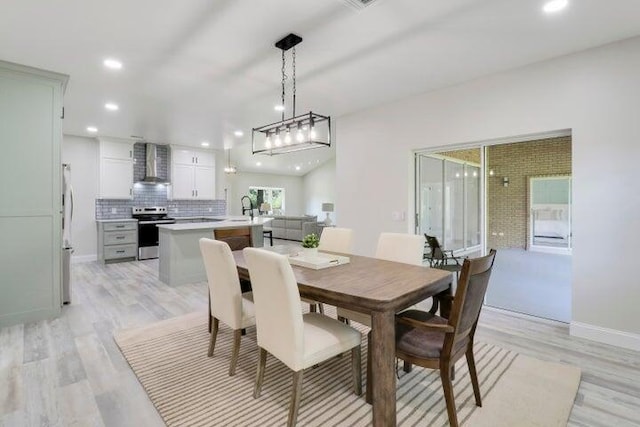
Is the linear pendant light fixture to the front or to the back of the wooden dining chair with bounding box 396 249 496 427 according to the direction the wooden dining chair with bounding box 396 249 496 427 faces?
to the front

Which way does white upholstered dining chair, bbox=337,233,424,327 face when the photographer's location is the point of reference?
facing the viewer and to the left of the viewer

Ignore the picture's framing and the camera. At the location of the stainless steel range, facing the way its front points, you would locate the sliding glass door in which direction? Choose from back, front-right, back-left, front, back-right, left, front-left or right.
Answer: front-left

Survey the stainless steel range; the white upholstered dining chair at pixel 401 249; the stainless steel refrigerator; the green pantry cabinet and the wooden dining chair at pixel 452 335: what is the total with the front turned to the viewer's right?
2

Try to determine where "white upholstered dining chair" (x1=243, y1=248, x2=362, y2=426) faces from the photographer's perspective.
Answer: facing away from the viewer and to the right of the viewer

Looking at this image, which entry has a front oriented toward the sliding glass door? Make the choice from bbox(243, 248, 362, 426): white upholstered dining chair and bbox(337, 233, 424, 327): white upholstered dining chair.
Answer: bbox(243, 248, 362, 426): white upholstered dining chair

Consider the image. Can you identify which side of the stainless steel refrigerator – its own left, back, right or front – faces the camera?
right

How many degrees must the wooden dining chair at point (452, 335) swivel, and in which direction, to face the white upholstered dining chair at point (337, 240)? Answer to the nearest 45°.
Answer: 0° — it already faces it

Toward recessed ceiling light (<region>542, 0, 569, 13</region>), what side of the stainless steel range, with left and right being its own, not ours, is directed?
front

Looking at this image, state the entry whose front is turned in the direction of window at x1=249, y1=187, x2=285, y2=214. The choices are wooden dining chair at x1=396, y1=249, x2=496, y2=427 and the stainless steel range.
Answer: the wooden dining chair

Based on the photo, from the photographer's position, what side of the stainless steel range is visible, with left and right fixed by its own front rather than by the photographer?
front

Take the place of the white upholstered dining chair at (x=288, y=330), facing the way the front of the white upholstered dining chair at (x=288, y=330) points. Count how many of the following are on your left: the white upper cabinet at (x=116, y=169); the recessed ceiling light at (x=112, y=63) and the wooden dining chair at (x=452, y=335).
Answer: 2

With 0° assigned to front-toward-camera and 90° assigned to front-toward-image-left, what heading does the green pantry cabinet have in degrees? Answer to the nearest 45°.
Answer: approximately 270°

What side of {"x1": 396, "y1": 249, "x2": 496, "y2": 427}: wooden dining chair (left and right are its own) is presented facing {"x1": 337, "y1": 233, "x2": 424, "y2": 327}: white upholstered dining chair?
front

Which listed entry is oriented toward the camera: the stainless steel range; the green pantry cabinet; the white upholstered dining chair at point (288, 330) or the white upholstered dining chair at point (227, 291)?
the stainless steel range

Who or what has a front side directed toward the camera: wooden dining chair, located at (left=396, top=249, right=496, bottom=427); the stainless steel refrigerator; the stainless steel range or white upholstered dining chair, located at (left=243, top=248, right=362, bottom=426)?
the stainless steel range

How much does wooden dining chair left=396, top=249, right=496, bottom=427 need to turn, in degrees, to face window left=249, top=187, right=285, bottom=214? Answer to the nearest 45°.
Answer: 0° — it already faces it
